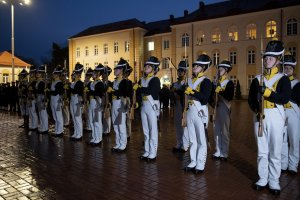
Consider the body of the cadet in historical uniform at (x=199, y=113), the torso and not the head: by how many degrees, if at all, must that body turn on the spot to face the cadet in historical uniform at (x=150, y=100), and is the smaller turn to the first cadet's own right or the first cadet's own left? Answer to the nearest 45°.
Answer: approximately 90° to the first cadet's own right

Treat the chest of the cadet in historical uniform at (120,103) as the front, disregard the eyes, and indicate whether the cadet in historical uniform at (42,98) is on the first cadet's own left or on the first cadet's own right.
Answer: on the first cadet's own right

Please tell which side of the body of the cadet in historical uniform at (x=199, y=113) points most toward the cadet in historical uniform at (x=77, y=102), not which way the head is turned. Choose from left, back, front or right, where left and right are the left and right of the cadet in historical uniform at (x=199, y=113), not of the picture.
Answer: right

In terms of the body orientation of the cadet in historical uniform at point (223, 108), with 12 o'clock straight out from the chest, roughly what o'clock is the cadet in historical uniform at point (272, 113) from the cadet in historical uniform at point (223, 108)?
the cadet in historical uniform at point (272, 113) is roughly at 10 o'clock from the cadet in historical uniform at point (223, 108).

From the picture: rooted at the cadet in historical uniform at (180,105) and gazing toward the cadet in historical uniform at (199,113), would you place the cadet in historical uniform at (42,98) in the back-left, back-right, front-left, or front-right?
back-right

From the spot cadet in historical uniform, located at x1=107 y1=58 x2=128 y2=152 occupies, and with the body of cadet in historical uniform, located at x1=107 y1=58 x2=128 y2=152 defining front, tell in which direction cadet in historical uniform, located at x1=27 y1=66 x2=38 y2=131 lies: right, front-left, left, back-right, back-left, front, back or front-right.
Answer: front-right

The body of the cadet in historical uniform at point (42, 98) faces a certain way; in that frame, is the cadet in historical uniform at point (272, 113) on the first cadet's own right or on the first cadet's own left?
on the first cadet's own left

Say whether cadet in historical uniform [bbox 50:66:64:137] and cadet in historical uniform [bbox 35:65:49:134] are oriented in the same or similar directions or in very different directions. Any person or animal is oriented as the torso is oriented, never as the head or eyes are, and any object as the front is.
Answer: same or similar directions

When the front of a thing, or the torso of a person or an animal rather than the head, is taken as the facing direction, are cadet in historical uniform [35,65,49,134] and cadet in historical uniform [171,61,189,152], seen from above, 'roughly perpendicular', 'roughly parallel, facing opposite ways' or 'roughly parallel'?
roughly parallel

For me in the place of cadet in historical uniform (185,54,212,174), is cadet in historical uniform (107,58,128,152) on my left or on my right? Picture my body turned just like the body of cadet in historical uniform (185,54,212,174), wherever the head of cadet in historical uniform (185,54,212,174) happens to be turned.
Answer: on my right

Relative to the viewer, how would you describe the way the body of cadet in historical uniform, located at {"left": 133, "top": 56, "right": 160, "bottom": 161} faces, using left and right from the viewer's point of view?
facing the viewer and to the left of the viewer

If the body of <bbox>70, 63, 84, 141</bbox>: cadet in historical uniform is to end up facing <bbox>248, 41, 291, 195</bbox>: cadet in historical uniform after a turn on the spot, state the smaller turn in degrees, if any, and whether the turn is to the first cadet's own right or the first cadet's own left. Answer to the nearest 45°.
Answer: approximately 135° to the first cadet's own left

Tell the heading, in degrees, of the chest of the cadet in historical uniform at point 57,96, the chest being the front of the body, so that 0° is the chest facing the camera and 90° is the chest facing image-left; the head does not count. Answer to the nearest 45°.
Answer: approximately 90°
